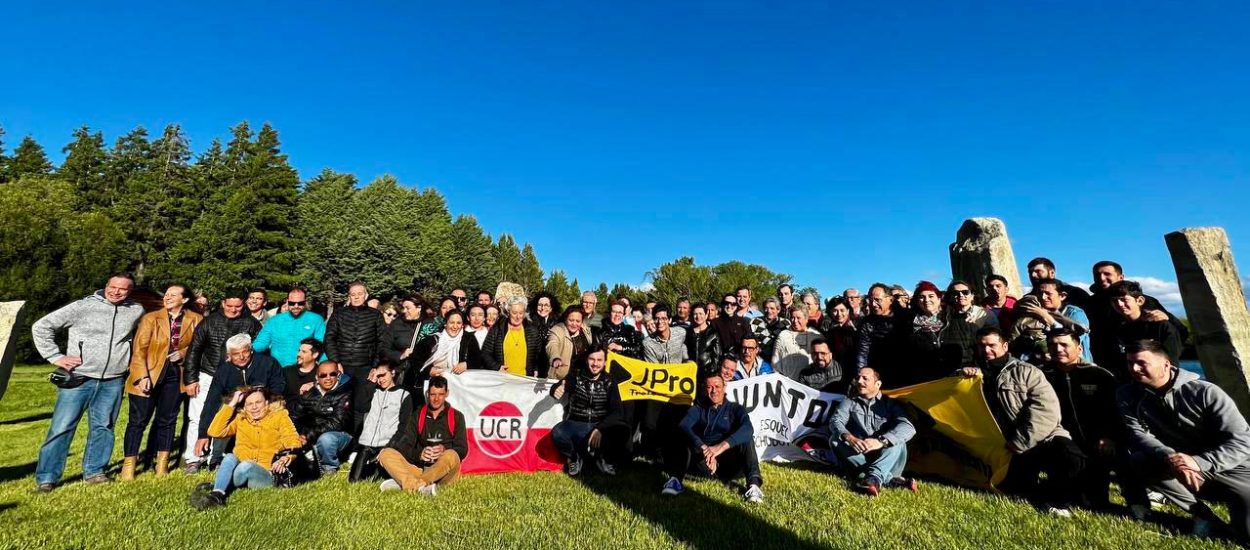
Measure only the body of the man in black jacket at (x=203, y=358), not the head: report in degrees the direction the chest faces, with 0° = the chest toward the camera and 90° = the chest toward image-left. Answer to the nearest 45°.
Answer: approximately 0°

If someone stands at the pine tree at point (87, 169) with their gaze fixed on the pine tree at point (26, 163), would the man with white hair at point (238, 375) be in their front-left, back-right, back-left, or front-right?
back-left

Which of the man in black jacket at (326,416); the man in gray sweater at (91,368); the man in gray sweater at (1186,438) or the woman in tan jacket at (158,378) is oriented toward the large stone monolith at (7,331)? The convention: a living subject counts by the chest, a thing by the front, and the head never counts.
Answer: the man in gray sweater at (1186,438)

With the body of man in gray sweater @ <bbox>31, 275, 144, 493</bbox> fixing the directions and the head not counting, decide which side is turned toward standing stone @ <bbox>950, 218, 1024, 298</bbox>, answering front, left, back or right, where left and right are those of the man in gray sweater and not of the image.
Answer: left

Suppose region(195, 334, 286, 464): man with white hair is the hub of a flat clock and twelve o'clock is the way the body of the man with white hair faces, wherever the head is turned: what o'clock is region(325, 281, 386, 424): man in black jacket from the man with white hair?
The man in black jacket is roughly at 9 o'clock from the man with white hair.
